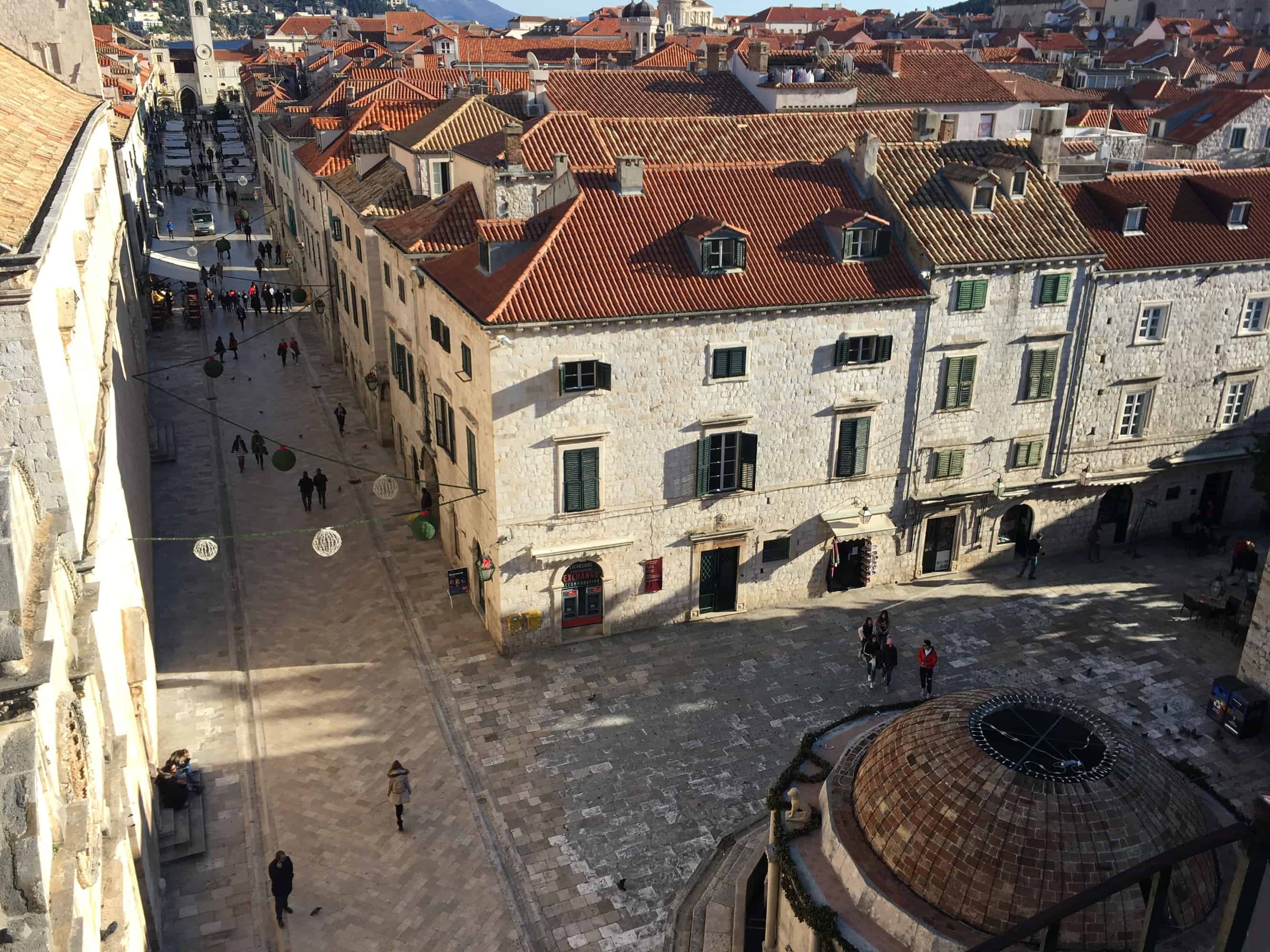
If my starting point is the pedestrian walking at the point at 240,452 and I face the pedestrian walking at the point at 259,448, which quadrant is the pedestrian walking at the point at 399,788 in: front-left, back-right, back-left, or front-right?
front-right

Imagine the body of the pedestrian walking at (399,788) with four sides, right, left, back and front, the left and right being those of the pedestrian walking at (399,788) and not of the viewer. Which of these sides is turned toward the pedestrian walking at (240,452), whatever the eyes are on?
front

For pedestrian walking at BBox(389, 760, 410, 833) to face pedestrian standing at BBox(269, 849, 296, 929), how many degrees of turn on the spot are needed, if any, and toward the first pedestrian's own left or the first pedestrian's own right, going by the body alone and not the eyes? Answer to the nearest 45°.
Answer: approximately 135° to the first pedestrian's own left

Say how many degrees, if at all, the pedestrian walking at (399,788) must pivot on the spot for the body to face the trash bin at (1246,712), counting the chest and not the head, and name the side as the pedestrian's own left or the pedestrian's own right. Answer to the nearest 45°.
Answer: approximately 90° to the pedestrian's own right

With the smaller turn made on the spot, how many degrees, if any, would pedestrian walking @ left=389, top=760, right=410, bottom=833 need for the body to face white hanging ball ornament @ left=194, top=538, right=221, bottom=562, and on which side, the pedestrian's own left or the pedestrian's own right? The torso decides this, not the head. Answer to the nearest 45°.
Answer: approximately 45° to the pedestrian's own left

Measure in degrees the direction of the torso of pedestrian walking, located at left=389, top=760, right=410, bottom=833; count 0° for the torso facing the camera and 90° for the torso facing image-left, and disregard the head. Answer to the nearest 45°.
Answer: approximately 180°

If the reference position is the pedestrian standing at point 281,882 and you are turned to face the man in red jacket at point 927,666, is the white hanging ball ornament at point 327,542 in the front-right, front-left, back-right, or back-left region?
front-left

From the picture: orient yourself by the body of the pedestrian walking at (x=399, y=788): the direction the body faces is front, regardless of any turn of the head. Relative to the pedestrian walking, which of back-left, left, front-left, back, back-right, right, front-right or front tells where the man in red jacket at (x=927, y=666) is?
right

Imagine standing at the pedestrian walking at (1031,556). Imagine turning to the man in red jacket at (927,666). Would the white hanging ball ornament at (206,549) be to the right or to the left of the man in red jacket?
right

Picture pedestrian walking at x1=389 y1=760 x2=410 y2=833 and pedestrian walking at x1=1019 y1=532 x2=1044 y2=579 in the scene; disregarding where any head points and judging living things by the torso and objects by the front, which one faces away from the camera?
pedestrian walking at x1=389 y1=760 x2=410 y2=833

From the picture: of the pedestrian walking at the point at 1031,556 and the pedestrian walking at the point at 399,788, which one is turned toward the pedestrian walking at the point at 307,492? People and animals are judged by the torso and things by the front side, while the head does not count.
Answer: the pedestrian walking at the point at 399,788

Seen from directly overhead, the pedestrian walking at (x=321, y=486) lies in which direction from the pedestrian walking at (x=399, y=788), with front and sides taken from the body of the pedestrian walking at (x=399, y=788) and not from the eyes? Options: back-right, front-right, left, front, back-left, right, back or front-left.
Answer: front

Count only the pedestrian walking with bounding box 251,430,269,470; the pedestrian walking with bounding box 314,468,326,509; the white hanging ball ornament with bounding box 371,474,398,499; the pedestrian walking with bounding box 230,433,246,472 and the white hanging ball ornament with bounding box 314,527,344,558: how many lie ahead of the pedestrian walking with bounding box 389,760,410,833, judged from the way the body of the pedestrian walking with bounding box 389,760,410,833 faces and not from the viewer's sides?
5
